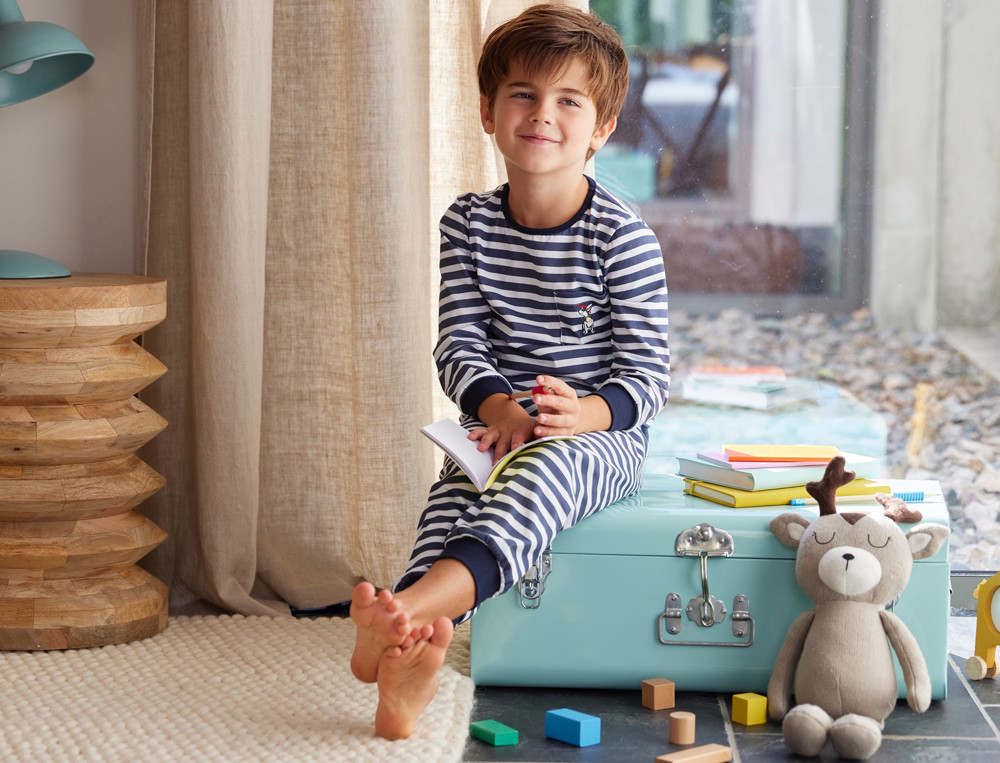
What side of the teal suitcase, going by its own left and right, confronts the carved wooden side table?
right

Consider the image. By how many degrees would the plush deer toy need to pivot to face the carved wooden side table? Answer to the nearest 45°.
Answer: approximately 90° to its right

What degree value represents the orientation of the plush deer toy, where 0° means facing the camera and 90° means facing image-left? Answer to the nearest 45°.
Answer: approximately 0°

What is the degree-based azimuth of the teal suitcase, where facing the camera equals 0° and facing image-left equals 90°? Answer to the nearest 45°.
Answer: approximately 0°

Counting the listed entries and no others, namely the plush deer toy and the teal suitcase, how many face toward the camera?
2
